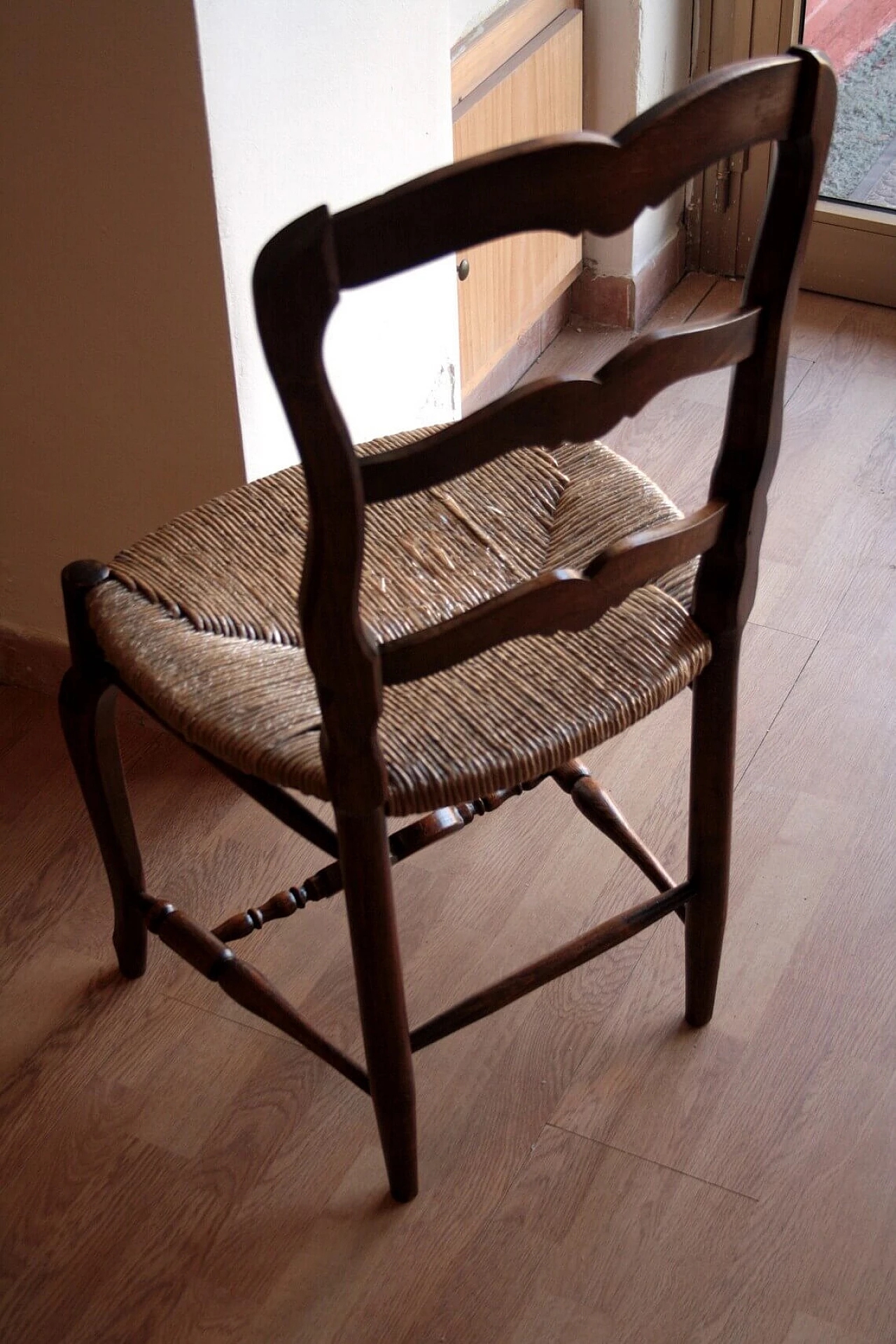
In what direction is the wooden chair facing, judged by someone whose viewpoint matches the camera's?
facing away from the viewer and to the left of the viewer

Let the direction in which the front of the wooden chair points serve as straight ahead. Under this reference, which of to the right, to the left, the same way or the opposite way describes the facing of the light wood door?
the opposite way

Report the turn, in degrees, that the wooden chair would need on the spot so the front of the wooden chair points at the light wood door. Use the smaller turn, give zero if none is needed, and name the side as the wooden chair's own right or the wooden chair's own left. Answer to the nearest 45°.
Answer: approximately 45° to the wooden chair's own right

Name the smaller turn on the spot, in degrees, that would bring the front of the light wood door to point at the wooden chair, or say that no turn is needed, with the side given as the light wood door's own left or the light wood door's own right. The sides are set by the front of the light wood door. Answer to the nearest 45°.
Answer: approximately 45° to the light wood door's own right

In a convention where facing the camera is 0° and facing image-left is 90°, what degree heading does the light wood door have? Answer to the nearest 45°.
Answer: approximately 315°
